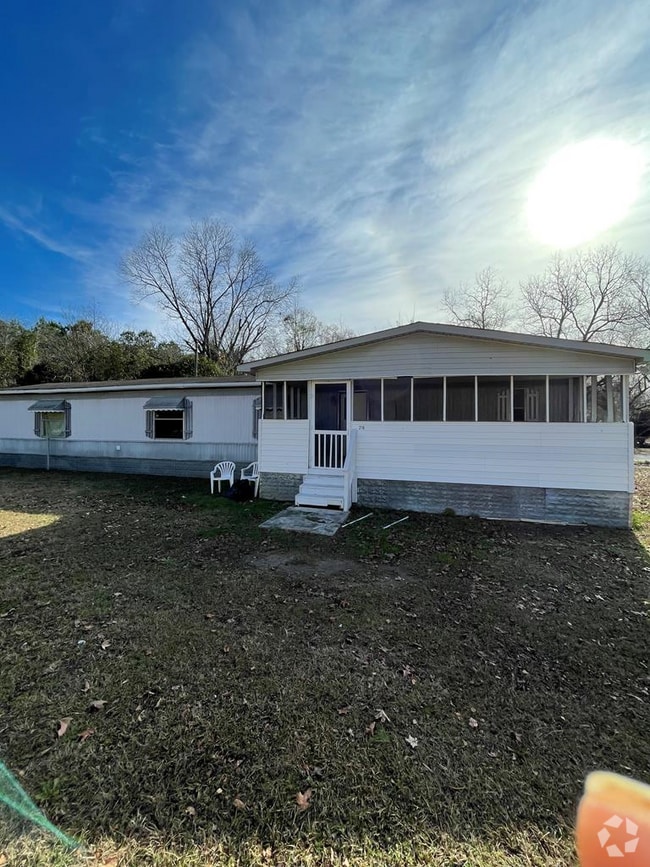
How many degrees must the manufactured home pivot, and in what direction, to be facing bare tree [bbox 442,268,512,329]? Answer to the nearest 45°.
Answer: approximately 180°

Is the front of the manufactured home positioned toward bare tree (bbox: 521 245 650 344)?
no

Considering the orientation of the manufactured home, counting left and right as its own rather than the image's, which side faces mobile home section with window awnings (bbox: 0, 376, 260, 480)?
right

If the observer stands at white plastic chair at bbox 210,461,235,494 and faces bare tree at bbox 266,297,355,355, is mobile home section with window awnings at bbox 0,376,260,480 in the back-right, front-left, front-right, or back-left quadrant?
front-left

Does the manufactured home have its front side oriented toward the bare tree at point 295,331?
no

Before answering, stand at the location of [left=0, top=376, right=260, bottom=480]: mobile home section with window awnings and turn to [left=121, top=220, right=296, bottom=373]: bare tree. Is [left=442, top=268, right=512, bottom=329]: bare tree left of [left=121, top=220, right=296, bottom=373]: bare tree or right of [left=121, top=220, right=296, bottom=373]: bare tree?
right

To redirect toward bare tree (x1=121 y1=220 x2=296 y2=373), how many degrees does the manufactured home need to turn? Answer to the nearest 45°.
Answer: approximately 135° to its right

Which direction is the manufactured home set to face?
toward the camera

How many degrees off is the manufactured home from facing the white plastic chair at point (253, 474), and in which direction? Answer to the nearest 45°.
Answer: approximately 90° to its right
